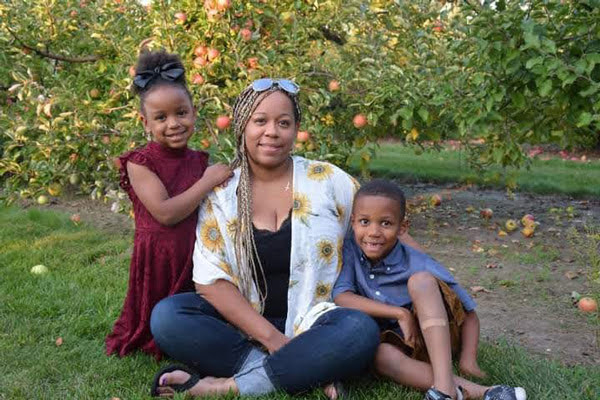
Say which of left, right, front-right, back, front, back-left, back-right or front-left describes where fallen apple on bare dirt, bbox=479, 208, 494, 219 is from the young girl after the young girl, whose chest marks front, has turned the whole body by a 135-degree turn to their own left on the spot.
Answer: front-right

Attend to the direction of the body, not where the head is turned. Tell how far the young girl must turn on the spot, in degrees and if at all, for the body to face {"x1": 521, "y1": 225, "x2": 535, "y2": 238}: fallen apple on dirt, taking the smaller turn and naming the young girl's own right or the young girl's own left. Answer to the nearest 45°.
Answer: approximately 90° to the young girl's own left

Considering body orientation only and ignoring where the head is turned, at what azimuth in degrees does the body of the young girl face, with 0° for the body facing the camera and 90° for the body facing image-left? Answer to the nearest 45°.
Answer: approximately 315°

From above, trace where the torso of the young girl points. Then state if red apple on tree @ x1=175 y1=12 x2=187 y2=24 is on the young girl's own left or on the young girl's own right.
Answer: on the young girl's own left

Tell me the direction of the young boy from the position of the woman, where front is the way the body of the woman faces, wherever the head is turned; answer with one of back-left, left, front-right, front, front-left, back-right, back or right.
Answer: left

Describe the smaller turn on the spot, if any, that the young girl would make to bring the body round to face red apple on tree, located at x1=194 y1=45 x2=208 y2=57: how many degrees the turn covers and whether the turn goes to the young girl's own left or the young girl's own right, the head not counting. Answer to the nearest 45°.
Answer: approximately 135° to the young girl's own left

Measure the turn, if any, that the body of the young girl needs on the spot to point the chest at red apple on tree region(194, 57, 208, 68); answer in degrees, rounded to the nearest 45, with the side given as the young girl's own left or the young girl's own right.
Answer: approximately 135° to the young girl's own left

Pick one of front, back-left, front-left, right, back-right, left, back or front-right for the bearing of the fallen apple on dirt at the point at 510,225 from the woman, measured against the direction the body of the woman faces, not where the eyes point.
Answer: back-left

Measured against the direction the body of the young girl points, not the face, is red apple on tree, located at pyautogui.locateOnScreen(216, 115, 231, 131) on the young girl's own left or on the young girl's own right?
on the young girl's own left

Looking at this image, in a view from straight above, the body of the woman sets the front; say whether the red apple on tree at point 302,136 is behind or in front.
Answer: behind

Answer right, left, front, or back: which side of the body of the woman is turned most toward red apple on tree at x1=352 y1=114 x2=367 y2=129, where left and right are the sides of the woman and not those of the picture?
back

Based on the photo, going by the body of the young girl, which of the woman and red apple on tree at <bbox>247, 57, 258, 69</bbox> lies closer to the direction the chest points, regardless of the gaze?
the woman
